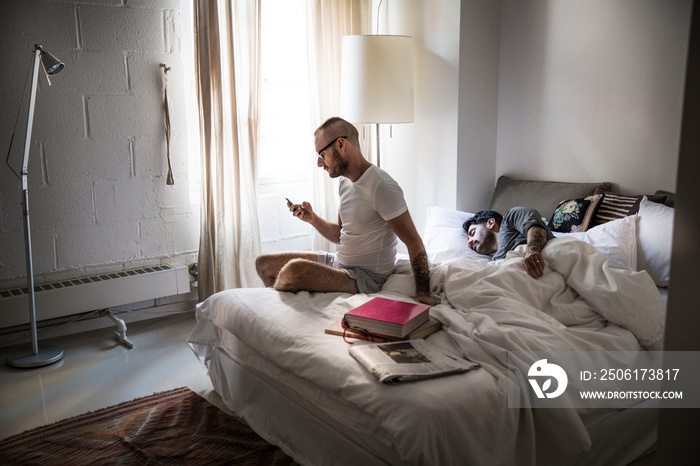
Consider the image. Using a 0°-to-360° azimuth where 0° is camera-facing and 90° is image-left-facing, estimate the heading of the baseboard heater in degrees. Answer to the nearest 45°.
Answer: approximately 315°

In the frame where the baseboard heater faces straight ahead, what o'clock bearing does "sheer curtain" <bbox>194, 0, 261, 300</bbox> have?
The sheer curtain is roughly at 10 o'clock from the baseboard heater.

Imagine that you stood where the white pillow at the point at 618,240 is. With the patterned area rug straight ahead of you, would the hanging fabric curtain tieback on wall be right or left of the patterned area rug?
right

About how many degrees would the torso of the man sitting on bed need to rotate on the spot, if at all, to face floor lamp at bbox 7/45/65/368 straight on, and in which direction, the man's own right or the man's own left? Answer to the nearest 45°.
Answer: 0° — they already face it

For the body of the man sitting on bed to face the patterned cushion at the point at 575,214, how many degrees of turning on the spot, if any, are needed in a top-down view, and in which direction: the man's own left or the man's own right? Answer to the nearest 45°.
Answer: approximately 180°

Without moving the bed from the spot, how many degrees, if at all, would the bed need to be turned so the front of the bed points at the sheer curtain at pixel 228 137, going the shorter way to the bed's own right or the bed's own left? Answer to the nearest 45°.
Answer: approximately 90° to the bed's own right

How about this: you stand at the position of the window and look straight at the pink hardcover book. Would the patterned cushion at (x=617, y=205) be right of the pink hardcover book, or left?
left

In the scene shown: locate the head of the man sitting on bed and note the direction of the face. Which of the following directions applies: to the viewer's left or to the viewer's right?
to the viewer's left

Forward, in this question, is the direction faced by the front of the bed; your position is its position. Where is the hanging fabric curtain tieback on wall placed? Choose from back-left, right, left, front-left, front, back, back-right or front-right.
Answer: right

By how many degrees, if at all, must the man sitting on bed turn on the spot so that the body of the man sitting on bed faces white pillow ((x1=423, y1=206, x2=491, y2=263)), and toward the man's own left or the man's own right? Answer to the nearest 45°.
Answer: approximately 135° to the man's own right

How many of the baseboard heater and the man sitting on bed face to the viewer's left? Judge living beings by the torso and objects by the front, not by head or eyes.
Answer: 1

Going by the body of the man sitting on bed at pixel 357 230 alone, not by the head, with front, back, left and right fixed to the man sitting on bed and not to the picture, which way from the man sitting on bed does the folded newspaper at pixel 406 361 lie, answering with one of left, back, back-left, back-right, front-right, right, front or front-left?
left

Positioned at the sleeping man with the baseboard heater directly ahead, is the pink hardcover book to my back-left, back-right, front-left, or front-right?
front-left

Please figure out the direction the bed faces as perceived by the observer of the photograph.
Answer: facing the viewer and to the left of the viewer

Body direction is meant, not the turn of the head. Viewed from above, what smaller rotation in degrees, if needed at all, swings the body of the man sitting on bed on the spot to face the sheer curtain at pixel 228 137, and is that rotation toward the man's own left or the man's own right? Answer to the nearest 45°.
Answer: approximately 45° to the man's own right

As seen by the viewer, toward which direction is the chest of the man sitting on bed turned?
to the viewer's left
